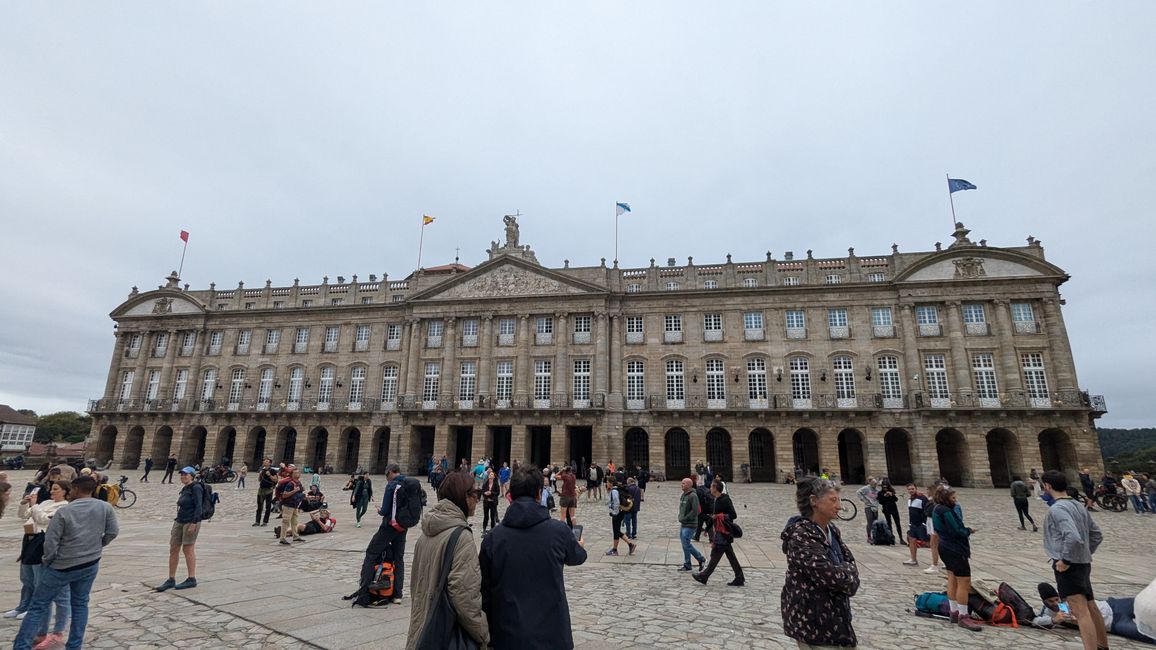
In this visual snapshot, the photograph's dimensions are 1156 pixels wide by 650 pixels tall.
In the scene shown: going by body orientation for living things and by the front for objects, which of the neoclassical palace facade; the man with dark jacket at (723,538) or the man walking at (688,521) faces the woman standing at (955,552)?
the neoclassical palace facade

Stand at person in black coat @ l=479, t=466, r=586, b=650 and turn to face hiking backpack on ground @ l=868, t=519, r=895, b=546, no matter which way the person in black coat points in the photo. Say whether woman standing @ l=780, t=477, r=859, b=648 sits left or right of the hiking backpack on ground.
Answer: right

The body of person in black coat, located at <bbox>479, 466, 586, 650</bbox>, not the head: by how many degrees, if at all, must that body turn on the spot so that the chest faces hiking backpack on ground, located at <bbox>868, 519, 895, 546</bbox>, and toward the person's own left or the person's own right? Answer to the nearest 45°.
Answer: approximately 45° to the person's own right

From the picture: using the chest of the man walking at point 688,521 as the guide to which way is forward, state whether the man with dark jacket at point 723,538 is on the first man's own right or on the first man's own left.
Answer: on the first man's own left

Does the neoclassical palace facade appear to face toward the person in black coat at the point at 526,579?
yes

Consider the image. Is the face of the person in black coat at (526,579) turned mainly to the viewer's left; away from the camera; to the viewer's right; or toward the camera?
away from the camera

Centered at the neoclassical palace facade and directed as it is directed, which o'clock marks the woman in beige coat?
The woman in beige coat is roughly at 12 o'clock from the neoclassical palace facade.

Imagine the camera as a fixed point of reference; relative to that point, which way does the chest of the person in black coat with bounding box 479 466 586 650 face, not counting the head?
away from the camera

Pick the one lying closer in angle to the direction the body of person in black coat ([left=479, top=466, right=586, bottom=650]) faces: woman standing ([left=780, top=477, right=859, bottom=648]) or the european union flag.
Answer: the european union flag

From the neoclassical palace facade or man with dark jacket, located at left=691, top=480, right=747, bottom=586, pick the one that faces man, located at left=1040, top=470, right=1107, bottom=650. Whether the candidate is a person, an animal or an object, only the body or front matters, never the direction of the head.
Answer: the neoclassical palace facade
